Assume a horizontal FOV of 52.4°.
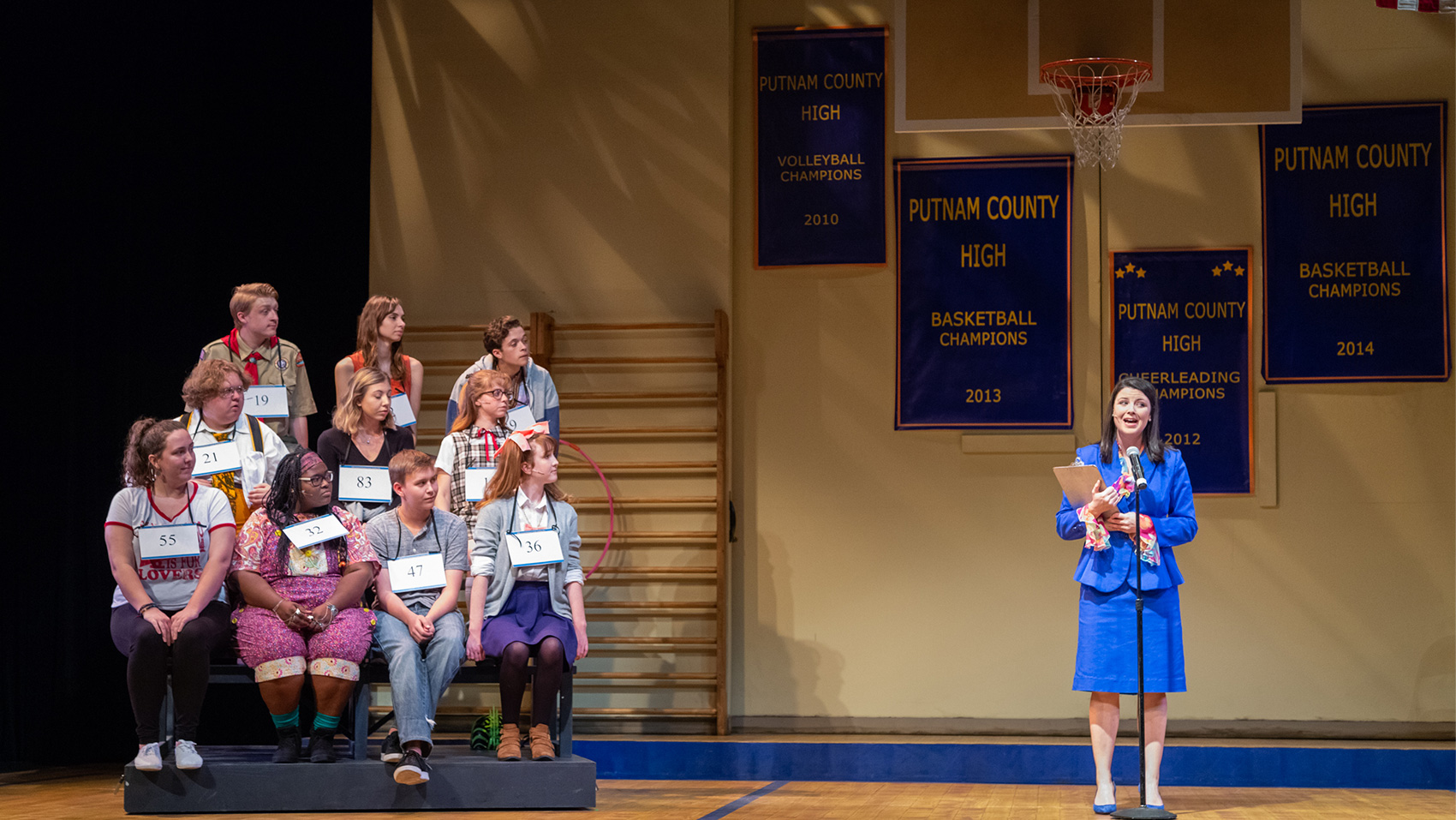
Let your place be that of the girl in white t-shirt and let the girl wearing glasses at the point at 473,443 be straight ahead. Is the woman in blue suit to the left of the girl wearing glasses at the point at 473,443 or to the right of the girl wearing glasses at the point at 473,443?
right

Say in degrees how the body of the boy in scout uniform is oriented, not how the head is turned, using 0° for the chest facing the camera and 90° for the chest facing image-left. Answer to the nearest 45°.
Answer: approximately 0°

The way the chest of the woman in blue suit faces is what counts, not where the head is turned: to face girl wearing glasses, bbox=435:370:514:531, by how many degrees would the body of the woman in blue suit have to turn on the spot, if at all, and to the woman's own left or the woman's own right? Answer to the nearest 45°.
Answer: approximately 90° to the woman's own right

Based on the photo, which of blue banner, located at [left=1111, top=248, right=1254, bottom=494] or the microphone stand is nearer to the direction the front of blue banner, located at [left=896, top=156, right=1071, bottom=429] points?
the microphone stand

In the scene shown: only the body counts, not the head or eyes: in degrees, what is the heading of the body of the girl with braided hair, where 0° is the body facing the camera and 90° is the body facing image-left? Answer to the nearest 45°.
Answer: approximately 0°

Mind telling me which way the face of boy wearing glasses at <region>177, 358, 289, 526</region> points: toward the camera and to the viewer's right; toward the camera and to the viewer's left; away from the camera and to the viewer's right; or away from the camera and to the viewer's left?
toward the camera and to the viewer's right

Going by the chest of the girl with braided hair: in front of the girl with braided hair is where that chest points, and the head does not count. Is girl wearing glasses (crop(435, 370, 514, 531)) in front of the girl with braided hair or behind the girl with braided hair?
behind

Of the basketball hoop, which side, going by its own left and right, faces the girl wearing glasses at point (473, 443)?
right

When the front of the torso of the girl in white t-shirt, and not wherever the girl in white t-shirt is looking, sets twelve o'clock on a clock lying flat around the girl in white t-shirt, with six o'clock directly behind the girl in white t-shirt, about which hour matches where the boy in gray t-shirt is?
The boy in gray t-shirt is roughly at 9 o'clock from the girl in white t-shirt.
